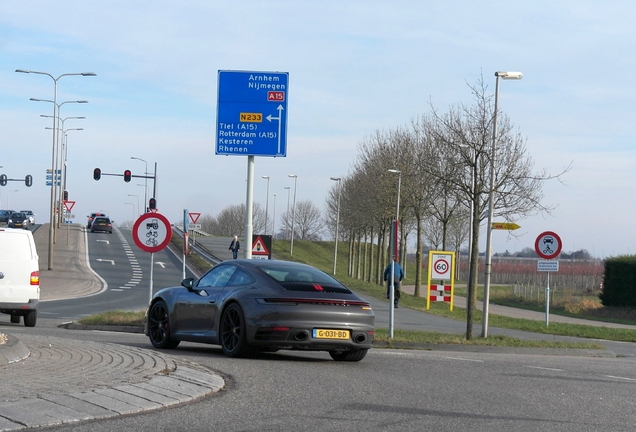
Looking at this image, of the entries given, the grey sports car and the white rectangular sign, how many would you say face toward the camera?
1

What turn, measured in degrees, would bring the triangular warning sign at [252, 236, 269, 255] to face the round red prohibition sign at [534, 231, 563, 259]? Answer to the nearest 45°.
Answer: approximately 90° to its left

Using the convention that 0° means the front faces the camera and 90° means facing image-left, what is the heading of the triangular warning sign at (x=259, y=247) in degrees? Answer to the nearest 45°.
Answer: approximately 0°

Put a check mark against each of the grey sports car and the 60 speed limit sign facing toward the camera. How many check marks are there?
1

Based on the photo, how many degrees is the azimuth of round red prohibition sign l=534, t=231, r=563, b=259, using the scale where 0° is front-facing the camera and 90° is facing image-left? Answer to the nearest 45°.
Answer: approximately 0°
